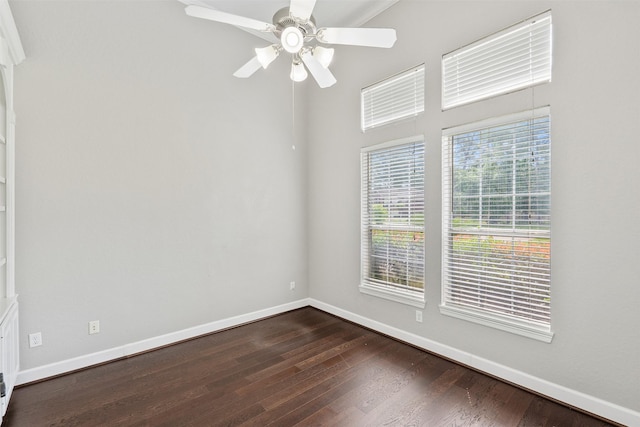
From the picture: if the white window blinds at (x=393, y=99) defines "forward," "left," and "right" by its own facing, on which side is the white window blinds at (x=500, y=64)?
on its left

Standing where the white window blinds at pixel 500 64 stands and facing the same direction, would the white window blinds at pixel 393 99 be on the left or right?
on its right

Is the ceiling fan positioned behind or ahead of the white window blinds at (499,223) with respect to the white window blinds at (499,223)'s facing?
ahead

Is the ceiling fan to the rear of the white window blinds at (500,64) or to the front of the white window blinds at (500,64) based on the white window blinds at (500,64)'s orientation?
to the front

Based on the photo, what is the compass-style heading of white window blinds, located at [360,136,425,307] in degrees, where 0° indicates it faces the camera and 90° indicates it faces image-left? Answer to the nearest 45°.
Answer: approximately 45°
